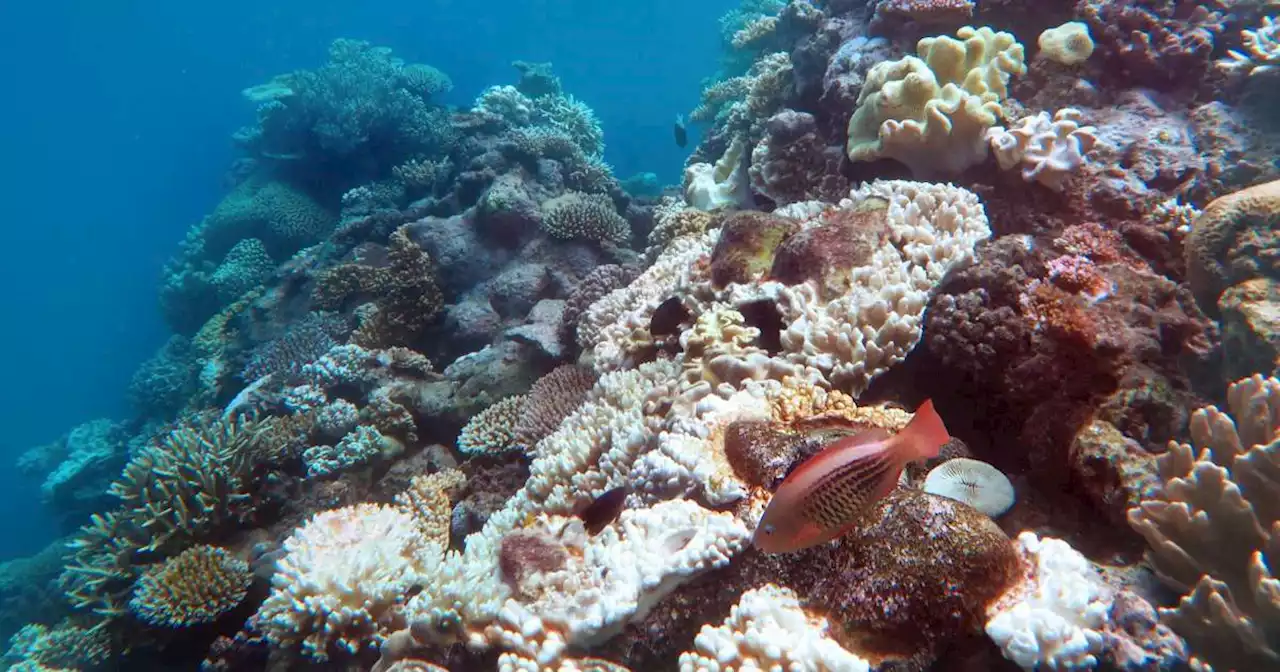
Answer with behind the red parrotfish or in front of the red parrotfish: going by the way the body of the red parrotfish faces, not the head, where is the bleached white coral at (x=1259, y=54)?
behind

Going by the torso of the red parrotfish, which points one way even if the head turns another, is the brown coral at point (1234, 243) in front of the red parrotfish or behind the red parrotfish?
behind

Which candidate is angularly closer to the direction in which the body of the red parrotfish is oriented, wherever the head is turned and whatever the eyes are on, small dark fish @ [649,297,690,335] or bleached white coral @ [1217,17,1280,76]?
the small dark fish

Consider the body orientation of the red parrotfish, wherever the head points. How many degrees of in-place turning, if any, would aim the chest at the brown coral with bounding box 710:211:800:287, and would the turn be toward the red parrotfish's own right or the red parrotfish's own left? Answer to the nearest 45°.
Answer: approximately 90° to the red parrotfish's own right

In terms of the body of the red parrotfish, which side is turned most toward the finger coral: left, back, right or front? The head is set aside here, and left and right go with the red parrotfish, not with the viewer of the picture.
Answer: back

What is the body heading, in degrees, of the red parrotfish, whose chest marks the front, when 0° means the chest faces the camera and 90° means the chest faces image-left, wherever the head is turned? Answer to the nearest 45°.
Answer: approximately 90°

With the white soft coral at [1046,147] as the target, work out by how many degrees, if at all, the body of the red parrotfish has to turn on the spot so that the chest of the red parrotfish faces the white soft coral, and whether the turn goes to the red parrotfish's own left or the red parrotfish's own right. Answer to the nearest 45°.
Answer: approximately 135° to the red parrotfish's own right
